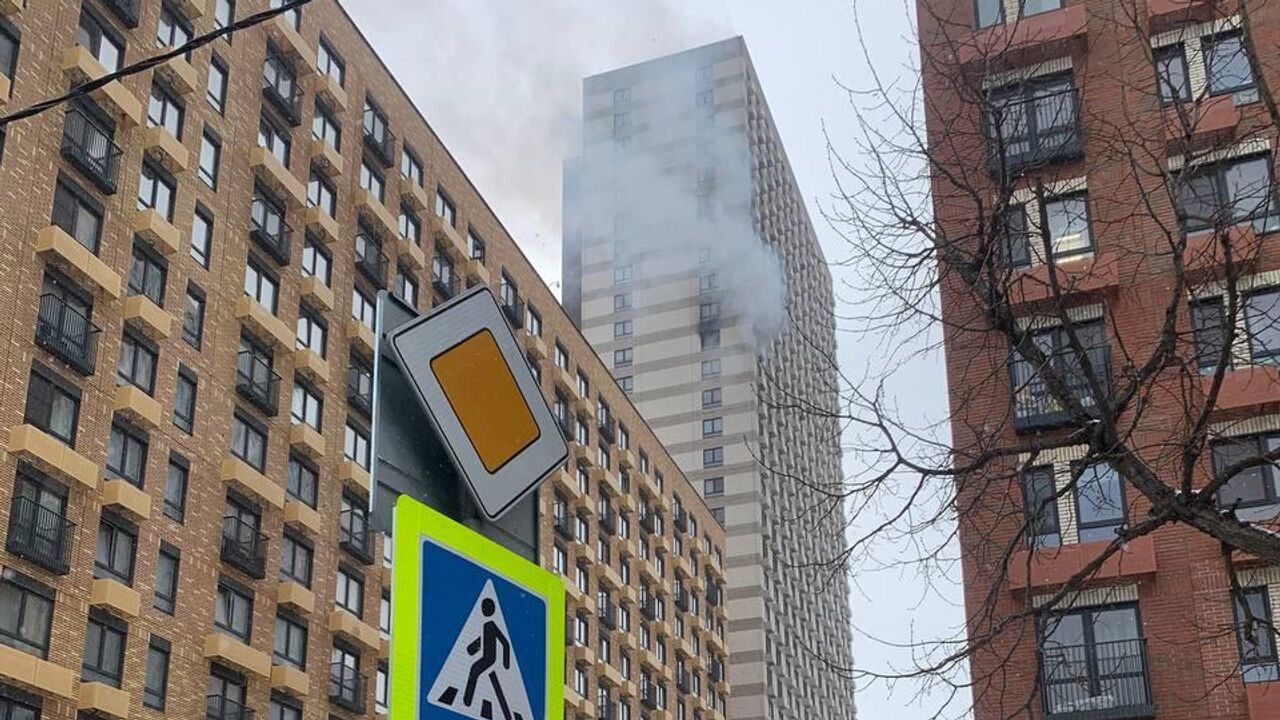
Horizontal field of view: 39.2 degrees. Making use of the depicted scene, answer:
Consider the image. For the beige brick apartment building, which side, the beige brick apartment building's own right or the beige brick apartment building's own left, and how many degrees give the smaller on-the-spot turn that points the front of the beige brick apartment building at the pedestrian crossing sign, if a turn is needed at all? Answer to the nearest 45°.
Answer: approximately 45° to the beige brick apartment building's own right

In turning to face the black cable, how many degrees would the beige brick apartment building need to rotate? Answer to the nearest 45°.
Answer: approximately 45° to its right
